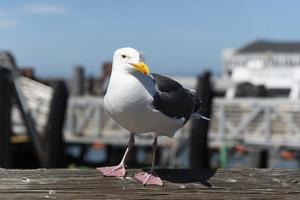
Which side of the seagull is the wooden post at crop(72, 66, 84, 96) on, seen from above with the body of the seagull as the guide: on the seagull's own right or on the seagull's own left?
on the seagull's own right

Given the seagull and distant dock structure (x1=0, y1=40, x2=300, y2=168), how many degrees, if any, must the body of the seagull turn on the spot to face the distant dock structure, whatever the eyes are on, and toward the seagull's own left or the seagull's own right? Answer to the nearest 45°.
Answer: approximately 135° to the seagull's own right

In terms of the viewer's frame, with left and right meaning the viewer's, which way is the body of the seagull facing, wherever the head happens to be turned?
facing the viewer and to the left of the viewer

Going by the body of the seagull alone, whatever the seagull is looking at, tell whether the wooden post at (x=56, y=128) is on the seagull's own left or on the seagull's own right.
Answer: on the seagull's own right
